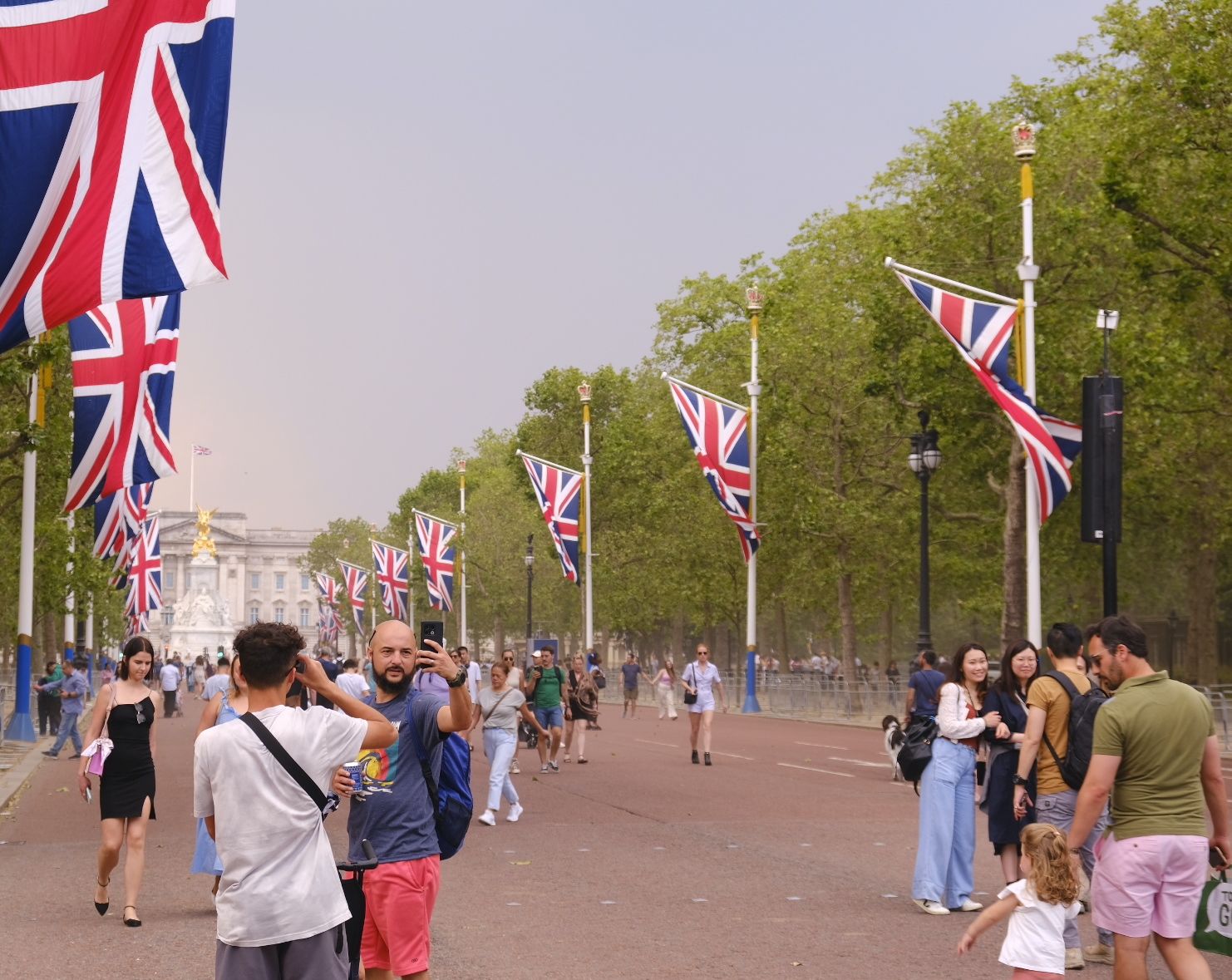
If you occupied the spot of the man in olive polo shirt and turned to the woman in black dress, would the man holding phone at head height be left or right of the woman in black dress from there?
left

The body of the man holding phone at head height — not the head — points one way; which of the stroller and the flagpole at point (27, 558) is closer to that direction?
the stroller

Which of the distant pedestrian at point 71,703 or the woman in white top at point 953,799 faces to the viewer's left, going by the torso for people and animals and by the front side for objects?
the distant pedestrian

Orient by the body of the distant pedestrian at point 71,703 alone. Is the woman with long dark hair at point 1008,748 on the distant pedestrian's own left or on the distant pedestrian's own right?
on the distant pedestrian's own left

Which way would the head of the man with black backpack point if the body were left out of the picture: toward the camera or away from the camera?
away from the camera

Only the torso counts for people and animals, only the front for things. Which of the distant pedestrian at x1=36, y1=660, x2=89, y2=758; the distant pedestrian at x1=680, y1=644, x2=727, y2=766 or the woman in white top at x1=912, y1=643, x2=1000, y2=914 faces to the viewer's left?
the distant pedestrian at x1=36, y1=660, x2=89, y2=758

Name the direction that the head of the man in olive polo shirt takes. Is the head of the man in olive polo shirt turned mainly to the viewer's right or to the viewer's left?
to the viewer's left

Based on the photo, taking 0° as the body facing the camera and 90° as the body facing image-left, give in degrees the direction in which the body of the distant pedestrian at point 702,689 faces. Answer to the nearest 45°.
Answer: approximately 0°

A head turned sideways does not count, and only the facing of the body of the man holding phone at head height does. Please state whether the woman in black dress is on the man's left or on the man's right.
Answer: on the man's right

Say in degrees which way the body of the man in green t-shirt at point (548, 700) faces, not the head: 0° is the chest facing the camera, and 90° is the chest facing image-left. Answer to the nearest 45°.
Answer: approximately 0°

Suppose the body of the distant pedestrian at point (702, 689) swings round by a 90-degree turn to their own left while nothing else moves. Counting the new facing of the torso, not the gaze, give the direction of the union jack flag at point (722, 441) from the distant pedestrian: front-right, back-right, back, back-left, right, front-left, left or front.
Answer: left
